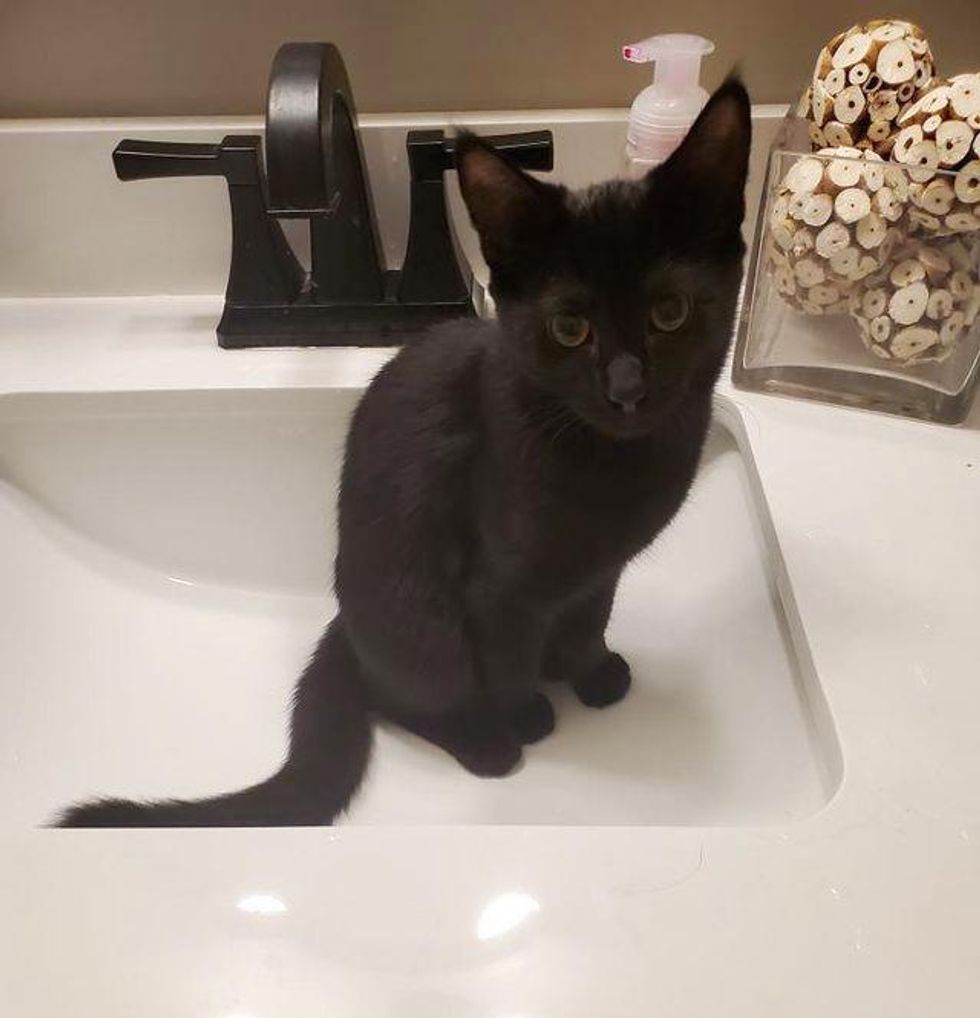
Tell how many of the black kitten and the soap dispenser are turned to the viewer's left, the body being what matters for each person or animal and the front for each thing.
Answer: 1

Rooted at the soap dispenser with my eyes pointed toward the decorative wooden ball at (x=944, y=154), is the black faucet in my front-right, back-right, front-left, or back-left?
back-right

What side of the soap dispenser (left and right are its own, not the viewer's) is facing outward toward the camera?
left

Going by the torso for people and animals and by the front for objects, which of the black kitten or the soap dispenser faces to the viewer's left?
the soap dispenser
